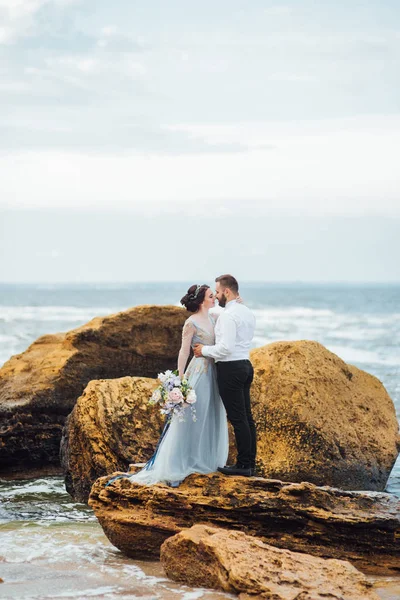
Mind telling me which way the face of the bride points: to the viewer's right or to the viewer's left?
to the viewer's right

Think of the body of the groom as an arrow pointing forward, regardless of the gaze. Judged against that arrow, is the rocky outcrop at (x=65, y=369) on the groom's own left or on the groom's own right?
on the groom's own right

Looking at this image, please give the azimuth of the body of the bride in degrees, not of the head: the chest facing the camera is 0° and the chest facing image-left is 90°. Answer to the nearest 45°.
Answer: approximately 315°

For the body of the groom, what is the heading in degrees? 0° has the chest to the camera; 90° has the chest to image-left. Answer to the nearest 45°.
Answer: approximately 90°

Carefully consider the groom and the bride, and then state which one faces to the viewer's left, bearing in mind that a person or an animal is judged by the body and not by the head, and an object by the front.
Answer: the groom

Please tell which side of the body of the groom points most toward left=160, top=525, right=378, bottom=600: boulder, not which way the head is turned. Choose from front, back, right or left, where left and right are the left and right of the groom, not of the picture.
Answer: left

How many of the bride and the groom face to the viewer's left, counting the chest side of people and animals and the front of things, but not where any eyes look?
1
